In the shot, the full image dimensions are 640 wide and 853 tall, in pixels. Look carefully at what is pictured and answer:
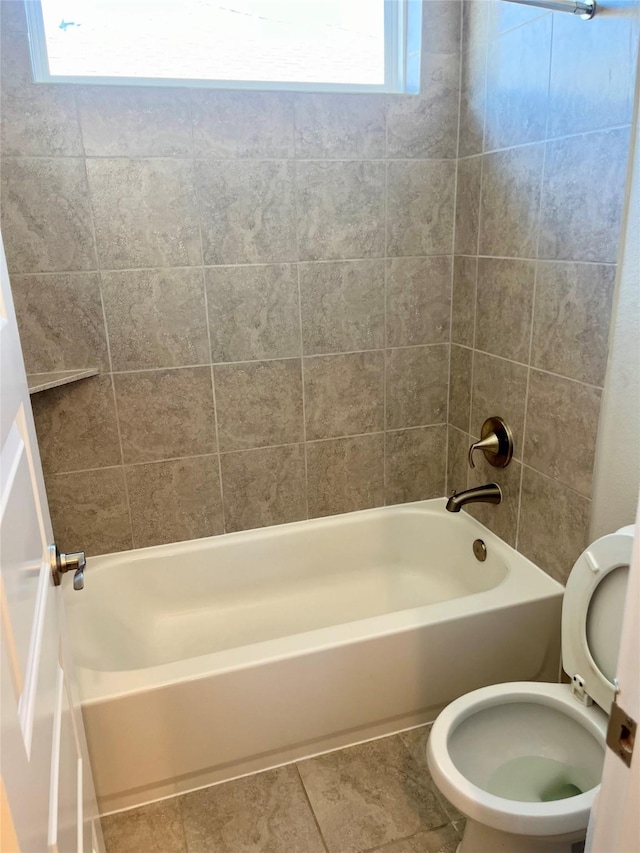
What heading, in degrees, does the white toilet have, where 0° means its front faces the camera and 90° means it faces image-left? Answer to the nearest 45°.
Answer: approximately 45°

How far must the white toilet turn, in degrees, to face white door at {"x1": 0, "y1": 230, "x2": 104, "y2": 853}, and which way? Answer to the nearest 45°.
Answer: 0° — it already faces it

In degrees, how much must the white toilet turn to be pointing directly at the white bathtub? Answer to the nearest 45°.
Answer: approximately 45° to its right
